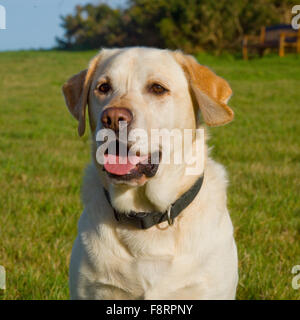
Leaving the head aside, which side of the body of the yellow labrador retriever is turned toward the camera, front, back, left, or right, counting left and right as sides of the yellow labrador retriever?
front
